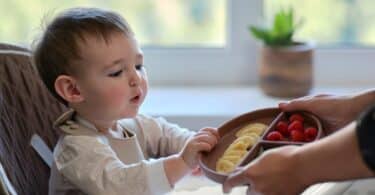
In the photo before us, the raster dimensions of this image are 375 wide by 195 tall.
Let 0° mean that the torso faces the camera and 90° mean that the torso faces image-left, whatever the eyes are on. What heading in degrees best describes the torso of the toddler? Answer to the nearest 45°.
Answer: approximately 315°

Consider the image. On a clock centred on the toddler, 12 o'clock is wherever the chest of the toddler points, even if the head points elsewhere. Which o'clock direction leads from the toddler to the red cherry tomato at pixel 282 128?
The red cherry tomato is roughly at 11 o'clock from the toddler.

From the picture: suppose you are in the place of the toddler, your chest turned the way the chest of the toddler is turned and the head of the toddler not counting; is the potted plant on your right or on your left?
on your left

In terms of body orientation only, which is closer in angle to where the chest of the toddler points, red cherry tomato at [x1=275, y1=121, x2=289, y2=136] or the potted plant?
the red cherry tomato

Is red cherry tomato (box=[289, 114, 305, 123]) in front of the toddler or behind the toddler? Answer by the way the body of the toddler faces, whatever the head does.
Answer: in front

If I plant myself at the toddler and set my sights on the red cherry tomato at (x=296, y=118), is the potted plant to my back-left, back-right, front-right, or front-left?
front-left

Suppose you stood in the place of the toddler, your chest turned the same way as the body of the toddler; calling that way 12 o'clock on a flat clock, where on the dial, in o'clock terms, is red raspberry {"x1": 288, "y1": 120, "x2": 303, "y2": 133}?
The red raspberry is roughly at 11 o'clock from the toddler.
